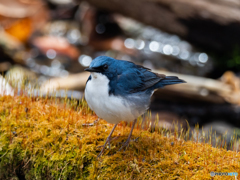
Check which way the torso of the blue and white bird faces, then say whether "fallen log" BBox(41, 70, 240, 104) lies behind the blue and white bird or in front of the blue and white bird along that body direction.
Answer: behind

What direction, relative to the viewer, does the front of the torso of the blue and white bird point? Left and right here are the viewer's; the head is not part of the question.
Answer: facing the viewer and to the left of the viewer
